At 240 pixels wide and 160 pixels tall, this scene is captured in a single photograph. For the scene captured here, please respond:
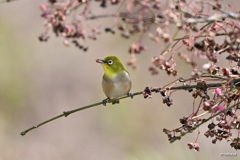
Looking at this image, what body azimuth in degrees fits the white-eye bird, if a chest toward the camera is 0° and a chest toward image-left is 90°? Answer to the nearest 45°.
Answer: approximately 45°

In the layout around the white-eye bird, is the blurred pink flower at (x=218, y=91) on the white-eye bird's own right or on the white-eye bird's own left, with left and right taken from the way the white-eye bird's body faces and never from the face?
on the white-eye bird's own left
